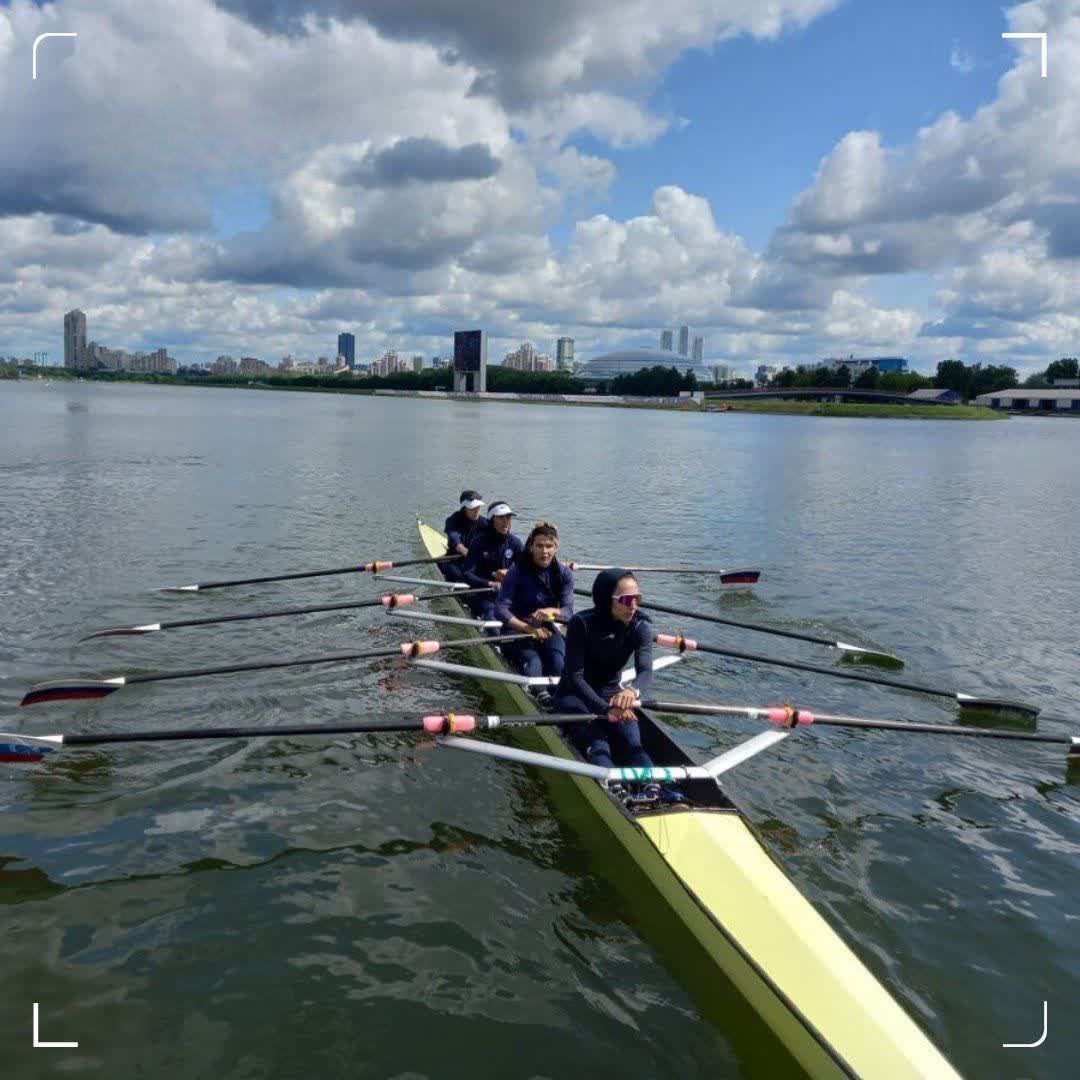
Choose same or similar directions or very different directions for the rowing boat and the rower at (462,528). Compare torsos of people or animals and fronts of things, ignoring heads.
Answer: very different directions

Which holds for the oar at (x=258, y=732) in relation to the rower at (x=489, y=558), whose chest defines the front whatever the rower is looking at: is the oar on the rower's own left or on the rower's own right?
on the rower's own right

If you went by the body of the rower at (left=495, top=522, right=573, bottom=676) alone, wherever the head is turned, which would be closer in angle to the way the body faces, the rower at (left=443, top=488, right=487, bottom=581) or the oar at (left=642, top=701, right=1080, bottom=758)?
the oar

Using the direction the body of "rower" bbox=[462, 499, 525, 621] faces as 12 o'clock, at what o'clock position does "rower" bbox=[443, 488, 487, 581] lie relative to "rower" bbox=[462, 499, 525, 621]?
"rower" bbox=[443, 488, 487, 581] is roughly at 7 o'clock from "rower" bbox=[462, 499, 525, 621].

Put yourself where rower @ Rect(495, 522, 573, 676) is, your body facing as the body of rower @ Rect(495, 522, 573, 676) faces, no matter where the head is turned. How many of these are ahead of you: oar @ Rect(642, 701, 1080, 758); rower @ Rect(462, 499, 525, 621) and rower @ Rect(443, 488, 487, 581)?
1

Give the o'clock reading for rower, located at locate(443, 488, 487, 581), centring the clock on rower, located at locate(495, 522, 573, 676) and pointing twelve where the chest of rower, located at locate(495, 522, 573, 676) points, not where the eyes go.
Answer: rower, located at locate(443, 488, 487, 581) is roughly at 7 o'clock from rower, located at locate(495, 522, 573, 676).

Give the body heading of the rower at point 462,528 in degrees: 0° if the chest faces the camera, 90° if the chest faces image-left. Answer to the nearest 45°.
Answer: approximately 315°

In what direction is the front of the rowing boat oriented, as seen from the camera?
facing away from the viewer and to the left of the viewer

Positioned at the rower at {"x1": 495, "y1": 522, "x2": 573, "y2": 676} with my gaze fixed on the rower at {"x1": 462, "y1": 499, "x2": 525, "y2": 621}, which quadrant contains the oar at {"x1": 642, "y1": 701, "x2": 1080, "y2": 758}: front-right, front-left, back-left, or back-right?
back-right
